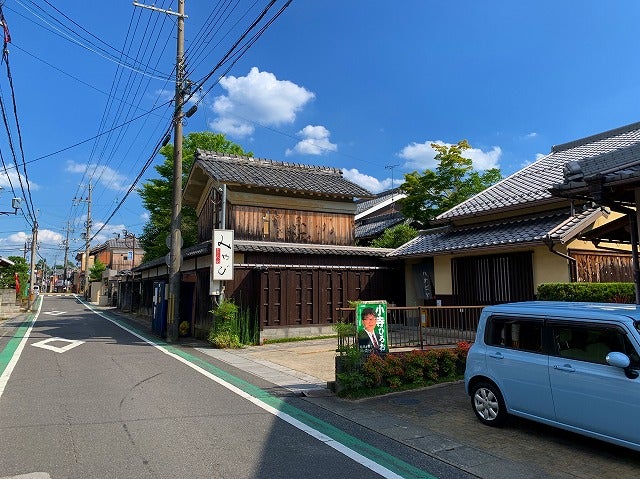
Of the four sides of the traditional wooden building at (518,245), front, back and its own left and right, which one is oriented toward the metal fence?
front

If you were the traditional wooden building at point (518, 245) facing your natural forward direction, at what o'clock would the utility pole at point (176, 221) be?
The utility pole is roughly at 1 o'clock from the traditional wooden building.

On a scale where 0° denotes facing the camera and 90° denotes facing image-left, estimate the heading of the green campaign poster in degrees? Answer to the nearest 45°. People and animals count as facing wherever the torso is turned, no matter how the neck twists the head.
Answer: approximately 0°

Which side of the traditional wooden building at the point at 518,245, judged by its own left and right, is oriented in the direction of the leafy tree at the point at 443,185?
right

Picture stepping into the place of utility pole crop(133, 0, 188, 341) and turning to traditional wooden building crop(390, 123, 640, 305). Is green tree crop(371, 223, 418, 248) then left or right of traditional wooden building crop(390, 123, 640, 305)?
left

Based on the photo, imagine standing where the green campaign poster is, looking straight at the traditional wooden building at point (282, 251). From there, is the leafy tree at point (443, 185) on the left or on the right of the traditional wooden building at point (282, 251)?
right

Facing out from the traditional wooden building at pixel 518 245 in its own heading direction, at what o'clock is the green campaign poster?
The green campaign poster is roughly at 11 o'clock from the traditional wooden building.

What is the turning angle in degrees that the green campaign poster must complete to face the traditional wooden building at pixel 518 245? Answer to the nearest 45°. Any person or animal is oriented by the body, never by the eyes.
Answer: approximately 135° to its left

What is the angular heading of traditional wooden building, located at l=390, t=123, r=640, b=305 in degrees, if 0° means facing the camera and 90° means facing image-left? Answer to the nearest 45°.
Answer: approximately 45°

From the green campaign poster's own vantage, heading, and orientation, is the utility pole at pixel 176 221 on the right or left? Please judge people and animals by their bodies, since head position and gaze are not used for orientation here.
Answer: on its right

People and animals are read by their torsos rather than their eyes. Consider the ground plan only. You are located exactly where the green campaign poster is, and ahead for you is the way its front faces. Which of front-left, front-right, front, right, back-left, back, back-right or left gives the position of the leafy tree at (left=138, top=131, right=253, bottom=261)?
back-right

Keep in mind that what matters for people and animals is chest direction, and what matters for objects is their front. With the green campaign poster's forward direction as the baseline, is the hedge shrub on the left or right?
on its left

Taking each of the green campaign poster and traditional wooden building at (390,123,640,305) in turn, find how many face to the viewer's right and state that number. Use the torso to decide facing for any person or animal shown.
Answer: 0

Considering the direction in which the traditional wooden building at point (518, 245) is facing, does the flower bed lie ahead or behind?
ahead
